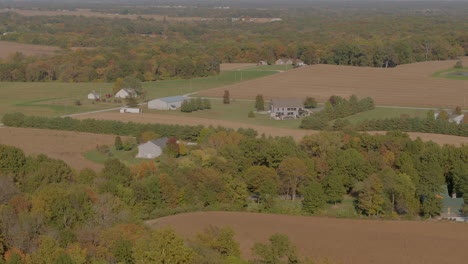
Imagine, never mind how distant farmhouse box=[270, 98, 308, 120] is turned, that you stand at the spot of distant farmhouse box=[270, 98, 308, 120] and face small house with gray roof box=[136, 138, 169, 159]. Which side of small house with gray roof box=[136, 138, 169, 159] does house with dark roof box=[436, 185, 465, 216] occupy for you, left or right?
left

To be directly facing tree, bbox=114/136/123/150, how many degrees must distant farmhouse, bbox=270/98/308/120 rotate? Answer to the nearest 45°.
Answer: approximately 45° to its right

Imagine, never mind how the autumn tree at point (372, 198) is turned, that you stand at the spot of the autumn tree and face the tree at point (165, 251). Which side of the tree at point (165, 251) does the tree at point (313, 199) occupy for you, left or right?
right

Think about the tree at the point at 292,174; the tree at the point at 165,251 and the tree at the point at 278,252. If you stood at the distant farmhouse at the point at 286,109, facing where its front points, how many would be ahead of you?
3

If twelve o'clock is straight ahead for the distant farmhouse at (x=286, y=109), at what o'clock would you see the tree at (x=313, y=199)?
The tree is roughly at 12 o'clock from the distant farmhouse.

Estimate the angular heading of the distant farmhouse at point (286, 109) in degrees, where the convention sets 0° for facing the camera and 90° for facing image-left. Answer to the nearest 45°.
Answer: approximately 0°

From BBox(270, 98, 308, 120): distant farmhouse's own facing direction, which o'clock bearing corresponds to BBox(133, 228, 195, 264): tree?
The tree is roughly at 12 o'clock from the distant farmhouse.
